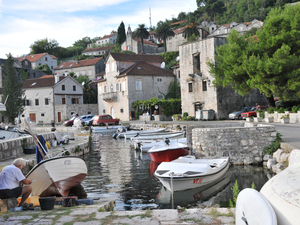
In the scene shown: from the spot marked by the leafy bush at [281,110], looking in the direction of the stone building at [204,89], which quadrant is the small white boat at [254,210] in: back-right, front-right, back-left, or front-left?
back-left

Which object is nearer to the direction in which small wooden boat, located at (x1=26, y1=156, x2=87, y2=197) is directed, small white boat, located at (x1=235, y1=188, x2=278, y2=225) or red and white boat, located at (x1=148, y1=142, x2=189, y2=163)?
the small white boat

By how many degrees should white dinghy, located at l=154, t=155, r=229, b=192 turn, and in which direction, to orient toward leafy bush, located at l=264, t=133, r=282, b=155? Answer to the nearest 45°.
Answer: approximately 180°

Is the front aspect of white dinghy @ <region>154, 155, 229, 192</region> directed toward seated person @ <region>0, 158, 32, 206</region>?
yes

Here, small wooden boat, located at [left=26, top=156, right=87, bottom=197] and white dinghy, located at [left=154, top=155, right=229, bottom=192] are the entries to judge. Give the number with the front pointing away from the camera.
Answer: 0

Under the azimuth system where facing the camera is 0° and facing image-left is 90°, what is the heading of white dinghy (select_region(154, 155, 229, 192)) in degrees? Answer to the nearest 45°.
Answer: approximately 45°

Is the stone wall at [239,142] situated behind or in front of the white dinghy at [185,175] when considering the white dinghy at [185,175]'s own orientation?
behind

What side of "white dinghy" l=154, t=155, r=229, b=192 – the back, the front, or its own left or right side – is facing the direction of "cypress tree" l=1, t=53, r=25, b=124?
right

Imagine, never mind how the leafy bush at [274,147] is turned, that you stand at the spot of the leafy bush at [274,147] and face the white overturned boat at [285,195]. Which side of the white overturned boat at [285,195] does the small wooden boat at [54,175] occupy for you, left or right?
right
